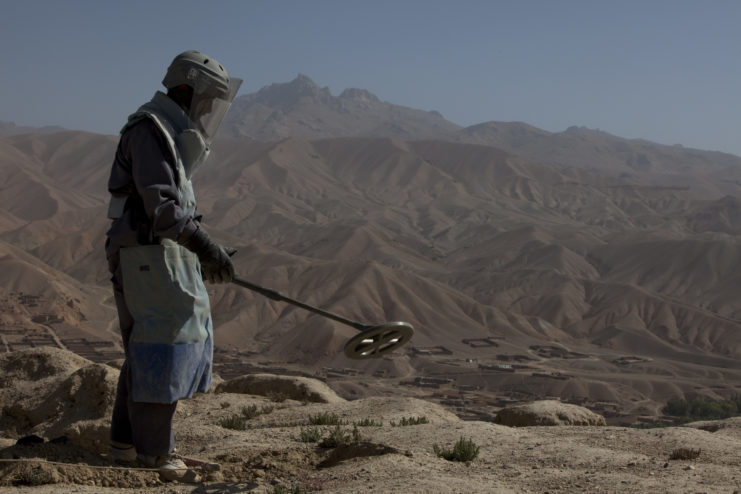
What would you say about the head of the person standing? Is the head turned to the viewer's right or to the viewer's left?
to the viewer's right

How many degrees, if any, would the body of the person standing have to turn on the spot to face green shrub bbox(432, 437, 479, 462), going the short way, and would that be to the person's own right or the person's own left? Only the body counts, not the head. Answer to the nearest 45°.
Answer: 0° — they already face it

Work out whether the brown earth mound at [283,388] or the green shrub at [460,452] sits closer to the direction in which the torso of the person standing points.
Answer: the green shrub

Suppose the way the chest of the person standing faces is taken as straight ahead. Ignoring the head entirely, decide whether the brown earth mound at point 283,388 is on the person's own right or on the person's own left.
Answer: on the person's own left

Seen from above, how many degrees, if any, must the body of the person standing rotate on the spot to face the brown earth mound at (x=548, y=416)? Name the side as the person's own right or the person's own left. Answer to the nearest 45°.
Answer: approximately 45° to the person's own left

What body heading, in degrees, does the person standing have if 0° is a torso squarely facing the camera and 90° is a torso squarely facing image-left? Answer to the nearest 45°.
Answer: approximately 270°

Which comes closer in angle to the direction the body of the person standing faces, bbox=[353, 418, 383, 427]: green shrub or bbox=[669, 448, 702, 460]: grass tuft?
the grass tuft

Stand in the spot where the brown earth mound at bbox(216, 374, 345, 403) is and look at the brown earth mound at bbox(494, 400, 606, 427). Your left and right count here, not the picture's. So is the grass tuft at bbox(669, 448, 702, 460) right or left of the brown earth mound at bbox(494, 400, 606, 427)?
right
